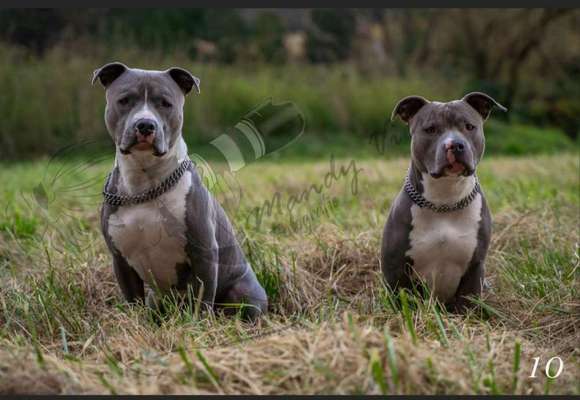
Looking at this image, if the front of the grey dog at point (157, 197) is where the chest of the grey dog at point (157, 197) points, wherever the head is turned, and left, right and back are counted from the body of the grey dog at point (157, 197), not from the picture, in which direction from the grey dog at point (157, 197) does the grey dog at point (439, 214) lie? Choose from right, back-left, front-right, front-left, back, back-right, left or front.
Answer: back-left

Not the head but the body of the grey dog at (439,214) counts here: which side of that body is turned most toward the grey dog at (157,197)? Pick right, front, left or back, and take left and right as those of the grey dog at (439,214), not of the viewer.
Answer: right

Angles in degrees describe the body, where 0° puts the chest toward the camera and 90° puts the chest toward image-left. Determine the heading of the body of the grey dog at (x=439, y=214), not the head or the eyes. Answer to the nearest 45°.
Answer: approximately 0°

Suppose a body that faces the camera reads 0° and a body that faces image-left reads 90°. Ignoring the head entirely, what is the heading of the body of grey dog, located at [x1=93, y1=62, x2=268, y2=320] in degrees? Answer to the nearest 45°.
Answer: approximately 45°
